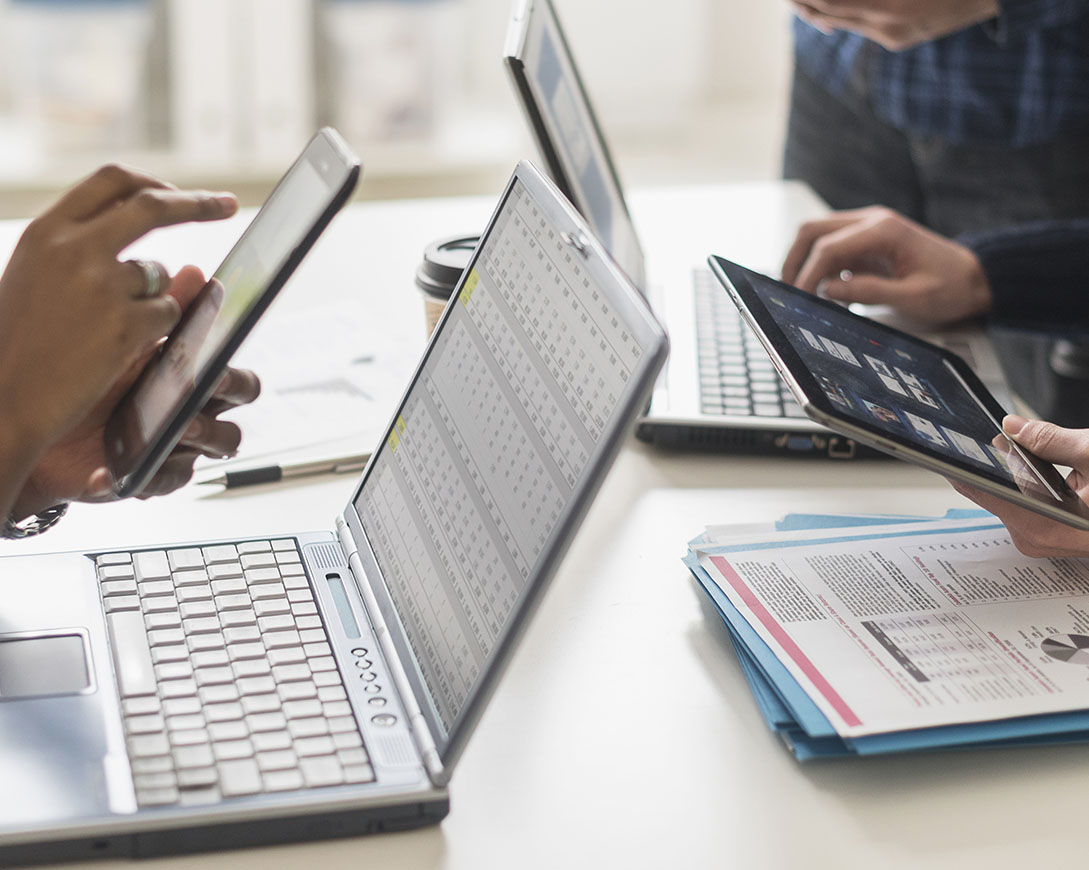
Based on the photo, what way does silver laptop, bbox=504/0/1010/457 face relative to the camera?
to the viewer's right

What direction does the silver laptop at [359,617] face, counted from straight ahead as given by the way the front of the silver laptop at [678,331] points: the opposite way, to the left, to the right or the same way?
the opposite way

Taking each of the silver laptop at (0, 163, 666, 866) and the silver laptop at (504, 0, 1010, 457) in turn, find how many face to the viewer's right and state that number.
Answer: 1

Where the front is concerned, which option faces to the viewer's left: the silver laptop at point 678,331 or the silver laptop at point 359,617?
the silver laptop at point 359,617

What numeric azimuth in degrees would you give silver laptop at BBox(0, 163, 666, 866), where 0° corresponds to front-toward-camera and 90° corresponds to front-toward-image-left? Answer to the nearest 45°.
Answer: approximately 90°
